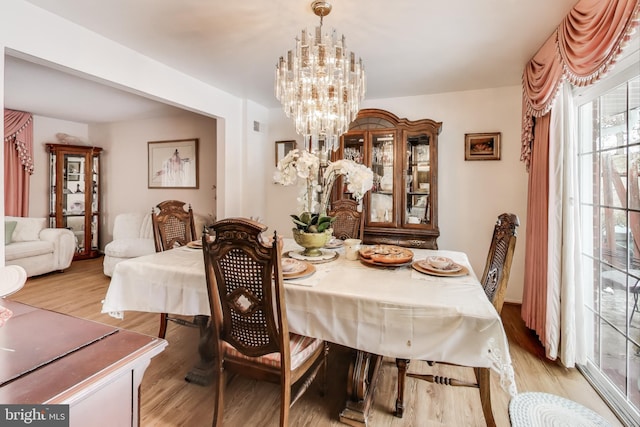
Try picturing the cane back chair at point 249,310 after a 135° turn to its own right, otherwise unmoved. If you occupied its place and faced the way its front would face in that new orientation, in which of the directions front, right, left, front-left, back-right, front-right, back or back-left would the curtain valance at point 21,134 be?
back-right

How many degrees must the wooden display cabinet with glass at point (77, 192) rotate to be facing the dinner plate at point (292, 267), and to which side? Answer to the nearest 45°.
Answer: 0° — it already faces it

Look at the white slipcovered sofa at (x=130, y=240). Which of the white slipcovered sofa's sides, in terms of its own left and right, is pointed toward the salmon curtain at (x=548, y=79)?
left

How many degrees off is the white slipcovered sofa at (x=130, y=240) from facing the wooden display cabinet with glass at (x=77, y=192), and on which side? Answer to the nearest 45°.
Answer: approximately 90° to its right

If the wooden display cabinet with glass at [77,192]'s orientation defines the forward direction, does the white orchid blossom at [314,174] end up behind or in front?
in front

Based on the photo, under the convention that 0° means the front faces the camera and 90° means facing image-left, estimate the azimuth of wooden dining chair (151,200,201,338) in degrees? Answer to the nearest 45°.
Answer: approximately 315°

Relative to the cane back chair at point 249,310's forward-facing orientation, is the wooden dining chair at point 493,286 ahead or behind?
ahead

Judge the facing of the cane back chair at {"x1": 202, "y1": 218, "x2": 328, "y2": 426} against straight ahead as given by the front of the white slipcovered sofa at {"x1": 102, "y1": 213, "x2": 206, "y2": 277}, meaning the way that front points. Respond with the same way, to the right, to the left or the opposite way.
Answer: the opposite way

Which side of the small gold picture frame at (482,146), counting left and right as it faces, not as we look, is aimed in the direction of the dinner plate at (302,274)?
front

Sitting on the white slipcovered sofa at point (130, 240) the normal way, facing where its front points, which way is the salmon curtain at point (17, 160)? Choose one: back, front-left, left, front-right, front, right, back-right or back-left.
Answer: right

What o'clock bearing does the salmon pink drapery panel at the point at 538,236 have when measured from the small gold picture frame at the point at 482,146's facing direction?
The salmon pink drapery panel is roughly at 11 o'clock from the small gold picture frame.

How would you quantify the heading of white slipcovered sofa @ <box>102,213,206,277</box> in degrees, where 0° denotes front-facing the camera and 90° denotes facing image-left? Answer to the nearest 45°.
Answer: approximately 45°

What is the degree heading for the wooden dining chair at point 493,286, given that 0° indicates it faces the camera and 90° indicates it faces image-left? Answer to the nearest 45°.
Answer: approximately 90°

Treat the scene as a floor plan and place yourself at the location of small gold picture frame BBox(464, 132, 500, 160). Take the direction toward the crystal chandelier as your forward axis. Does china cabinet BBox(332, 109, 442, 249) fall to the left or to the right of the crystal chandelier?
right
